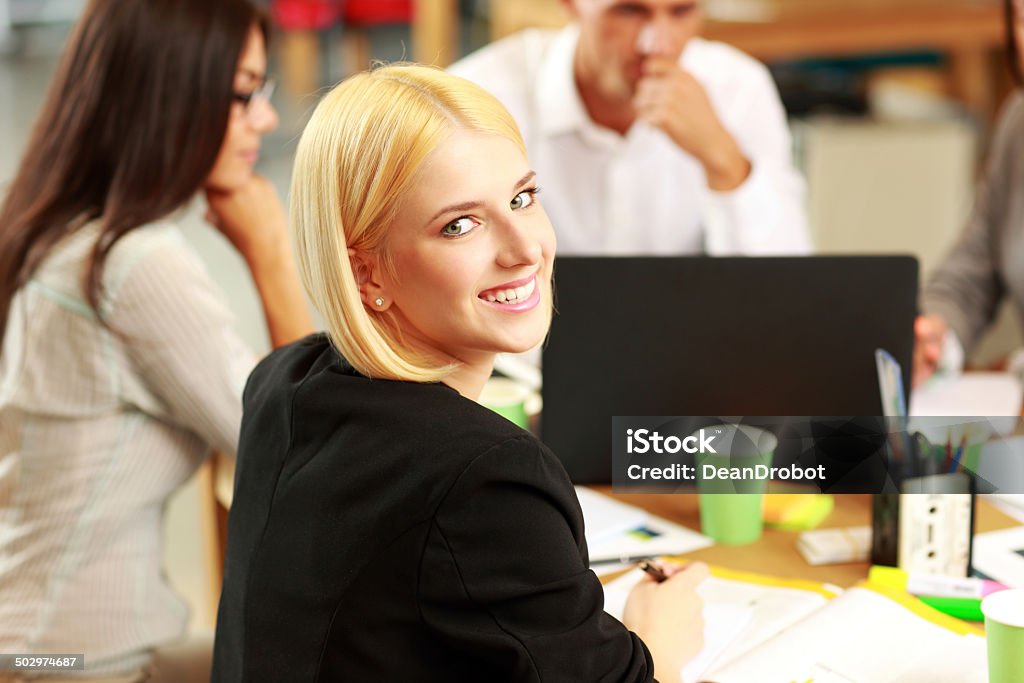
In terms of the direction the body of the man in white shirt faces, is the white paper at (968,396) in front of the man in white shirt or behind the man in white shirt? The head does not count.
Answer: in front

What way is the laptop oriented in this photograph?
away from the camera

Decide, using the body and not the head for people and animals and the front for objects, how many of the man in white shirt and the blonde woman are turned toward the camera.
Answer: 1

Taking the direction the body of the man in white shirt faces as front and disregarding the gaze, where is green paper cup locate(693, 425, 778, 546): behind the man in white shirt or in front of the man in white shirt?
in front

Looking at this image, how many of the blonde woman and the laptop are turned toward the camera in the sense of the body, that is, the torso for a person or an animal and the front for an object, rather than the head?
0

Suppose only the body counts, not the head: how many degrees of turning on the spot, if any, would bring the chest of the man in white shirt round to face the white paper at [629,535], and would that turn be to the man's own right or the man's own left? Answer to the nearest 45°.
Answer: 0° — they already face it

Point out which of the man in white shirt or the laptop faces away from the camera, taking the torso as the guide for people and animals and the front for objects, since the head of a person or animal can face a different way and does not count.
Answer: the laptop

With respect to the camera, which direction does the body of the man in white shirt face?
toward the camera

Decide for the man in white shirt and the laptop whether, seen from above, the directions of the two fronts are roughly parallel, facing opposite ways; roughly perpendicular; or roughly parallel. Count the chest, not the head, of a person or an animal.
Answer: roughly parallel, facing opposite ways

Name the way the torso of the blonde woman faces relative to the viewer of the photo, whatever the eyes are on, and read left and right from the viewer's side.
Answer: facing away from the viewer and to the right of the viewer
